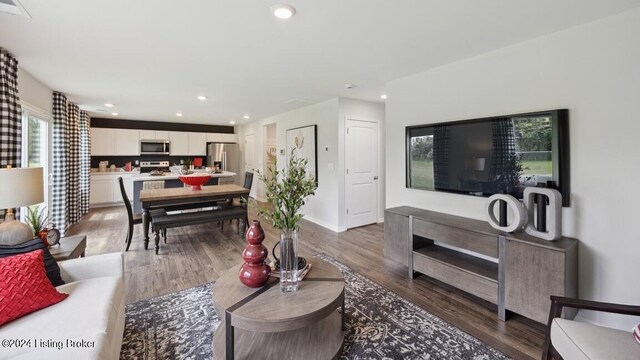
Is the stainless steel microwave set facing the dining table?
yes

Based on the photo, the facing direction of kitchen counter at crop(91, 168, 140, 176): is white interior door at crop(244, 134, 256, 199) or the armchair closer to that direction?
the armchair

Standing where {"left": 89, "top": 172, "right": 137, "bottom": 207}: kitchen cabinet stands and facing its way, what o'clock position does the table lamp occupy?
The table lamp is roughly at 12 o'clock from the kitchen cabinet.

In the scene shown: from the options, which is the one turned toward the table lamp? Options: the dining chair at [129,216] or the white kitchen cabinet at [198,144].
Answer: the white kitchen cabinet

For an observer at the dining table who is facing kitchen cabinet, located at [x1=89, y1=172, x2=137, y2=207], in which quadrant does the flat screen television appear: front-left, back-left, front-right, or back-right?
back-right

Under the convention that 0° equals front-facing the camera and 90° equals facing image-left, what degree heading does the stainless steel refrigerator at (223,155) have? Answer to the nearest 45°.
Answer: approximately 0°

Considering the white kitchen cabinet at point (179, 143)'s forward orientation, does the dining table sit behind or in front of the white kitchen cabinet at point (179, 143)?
in front

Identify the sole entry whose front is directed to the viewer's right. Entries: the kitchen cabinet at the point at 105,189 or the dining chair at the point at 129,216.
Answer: the dining chair

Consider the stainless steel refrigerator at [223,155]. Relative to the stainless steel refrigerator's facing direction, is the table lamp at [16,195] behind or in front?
in front

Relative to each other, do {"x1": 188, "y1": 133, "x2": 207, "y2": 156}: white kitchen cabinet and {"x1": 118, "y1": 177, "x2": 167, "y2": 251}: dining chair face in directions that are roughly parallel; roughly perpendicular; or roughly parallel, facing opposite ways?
roughly perpendicular

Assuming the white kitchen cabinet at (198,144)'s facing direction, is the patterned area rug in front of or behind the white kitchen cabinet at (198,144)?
in front
